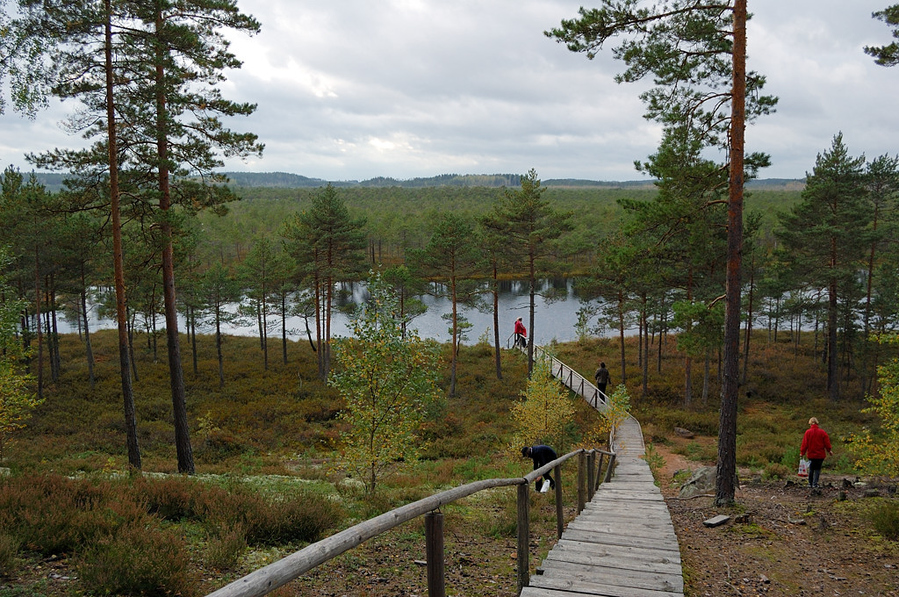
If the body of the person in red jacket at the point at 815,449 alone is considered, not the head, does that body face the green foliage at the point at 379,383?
no

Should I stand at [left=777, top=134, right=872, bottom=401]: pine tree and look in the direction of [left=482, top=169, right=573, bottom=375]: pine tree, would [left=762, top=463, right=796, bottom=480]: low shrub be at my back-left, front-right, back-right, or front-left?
front-left

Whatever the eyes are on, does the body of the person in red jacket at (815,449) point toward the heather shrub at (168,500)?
no
